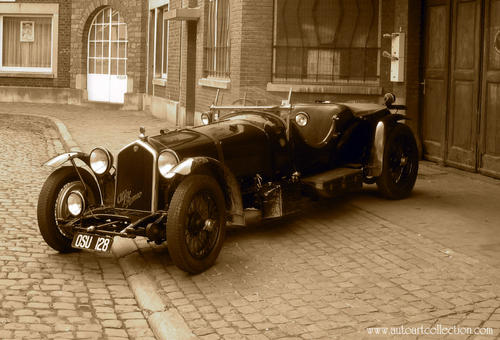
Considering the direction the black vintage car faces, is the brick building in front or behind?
behind

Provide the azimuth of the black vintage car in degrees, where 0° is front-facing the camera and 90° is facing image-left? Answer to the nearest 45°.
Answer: approximately 45°

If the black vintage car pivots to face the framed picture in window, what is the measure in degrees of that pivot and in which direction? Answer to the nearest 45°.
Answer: approximately 135° to its right

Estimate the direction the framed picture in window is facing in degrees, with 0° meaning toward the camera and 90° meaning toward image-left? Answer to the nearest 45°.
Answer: approximately 0°
